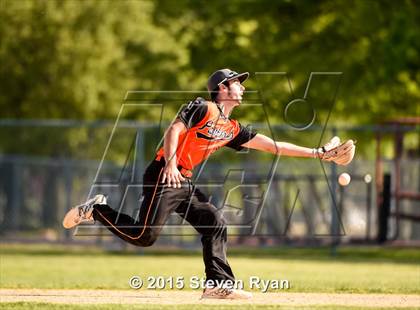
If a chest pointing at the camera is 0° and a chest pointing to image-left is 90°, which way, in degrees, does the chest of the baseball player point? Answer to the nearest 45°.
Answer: approximately 315°

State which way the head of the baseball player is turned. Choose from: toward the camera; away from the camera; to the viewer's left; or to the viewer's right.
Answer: to the viewer's right
